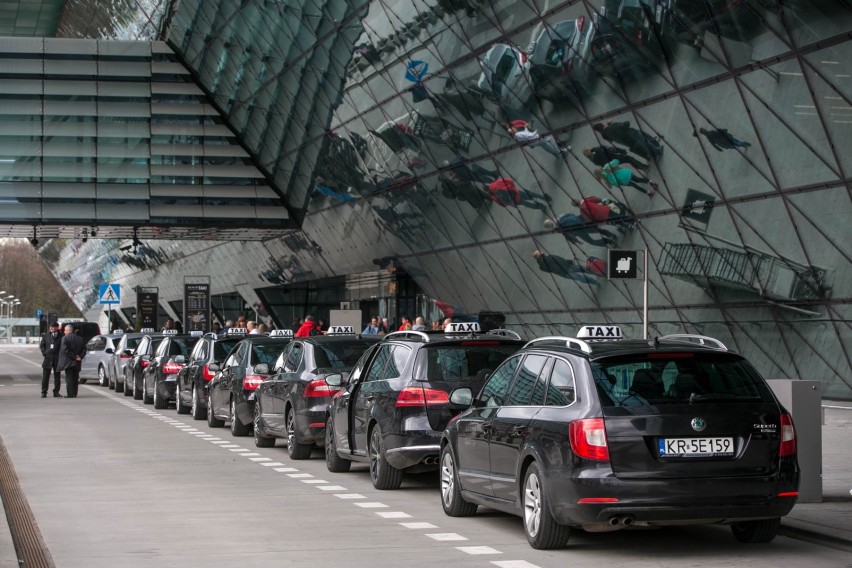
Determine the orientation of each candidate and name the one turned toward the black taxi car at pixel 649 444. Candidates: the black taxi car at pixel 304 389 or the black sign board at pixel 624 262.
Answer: the black sign board

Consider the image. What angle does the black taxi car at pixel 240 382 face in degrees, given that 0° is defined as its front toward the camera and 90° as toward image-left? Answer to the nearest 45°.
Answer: approximately 135°

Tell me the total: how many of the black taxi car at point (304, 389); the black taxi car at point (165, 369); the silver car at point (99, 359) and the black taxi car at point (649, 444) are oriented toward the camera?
0

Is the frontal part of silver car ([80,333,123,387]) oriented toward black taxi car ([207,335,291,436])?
no

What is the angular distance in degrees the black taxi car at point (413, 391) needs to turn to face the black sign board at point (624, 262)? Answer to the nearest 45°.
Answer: approximately 90° to its right

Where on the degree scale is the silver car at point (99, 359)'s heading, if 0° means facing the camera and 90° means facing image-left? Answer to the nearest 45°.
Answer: approximately 135°

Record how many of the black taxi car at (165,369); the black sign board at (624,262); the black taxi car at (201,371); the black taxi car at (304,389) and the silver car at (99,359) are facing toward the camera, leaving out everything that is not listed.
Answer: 1

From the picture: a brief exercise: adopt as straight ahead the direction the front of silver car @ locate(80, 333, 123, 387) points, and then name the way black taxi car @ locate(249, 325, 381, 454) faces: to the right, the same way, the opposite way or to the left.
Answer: the same way

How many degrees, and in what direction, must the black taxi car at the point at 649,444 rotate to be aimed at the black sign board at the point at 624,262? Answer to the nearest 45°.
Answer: approximately 45° to its right

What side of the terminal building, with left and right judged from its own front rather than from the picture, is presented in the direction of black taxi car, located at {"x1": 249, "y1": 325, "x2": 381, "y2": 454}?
front

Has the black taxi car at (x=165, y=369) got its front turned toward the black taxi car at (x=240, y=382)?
no

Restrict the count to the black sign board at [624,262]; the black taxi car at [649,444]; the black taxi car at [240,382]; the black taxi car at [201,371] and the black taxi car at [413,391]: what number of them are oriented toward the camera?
1

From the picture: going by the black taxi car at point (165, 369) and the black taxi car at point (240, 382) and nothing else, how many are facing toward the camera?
0

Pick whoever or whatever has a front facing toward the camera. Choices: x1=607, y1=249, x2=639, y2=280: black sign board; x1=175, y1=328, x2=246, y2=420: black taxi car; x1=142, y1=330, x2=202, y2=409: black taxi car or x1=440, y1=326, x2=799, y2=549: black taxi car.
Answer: the black sign board

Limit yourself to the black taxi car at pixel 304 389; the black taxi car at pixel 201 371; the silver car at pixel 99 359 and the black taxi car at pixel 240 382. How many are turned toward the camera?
0

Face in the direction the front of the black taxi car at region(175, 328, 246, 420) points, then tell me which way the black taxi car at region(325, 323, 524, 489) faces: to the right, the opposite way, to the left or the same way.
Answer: the same way

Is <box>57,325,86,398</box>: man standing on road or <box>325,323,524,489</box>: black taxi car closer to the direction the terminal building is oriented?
the black taxi car

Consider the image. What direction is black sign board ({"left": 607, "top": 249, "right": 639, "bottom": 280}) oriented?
toward the camera

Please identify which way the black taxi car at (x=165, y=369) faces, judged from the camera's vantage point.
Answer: facing away from the viewer and to the left of the viewer

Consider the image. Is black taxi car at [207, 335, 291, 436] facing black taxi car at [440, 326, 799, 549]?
no
